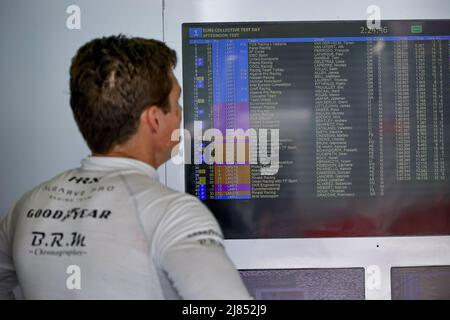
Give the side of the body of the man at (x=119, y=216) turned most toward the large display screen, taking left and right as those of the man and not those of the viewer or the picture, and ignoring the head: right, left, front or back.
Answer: front

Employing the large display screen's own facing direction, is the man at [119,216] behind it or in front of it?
in front

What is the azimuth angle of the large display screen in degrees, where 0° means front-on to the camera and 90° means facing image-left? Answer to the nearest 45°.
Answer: approximately 0°

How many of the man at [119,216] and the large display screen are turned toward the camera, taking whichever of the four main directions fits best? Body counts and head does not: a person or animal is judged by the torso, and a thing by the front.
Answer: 1

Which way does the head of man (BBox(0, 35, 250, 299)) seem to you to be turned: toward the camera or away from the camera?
away from the camera

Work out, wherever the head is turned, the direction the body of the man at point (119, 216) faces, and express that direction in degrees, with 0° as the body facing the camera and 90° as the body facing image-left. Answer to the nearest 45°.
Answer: approximately 225°
